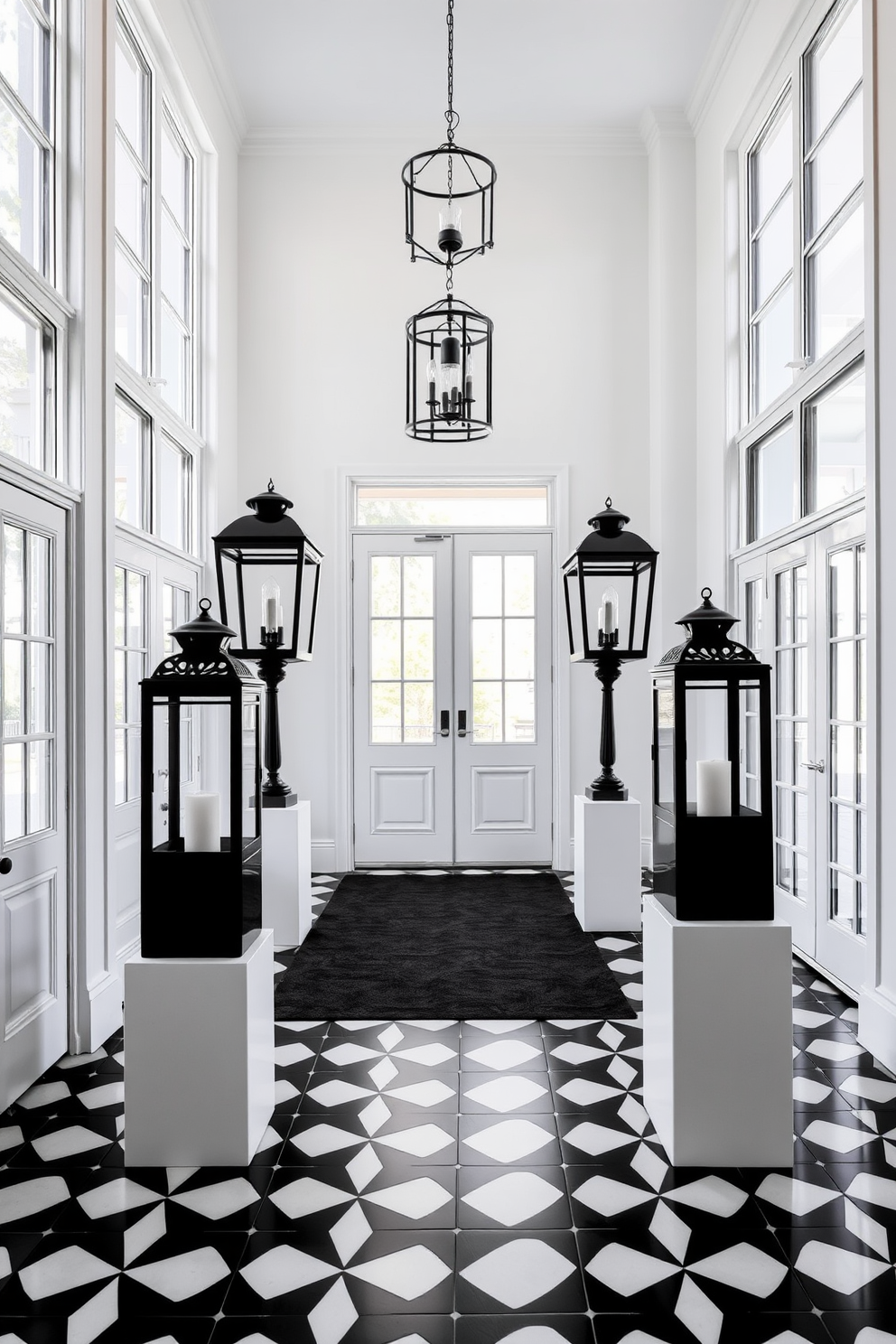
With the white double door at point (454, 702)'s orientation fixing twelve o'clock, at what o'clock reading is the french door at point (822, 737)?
The french door is roughly at 11 o'clock from the white double door.

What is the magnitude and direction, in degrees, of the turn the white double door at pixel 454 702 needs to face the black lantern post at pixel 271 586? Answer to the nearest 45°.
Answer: approximately 45° to its right

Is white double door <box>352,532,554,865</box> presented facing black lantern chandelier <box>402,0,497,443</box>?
yes

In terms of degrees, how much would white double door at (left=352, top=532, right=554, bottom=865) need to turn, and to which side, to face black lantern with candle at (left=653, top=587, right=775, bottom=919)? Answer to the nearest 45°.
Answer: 0° — it already faces it

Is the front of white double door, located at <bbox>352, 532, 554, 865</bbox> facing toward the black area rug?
yes

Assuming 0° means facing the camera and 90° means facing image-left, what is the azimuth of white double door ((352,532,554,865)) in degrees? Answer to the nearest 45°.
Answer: approximately 0°

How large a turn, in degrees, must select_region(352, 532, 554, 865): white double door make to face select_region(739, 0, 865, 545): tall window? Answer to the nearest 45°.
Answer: approximately 45° to its left

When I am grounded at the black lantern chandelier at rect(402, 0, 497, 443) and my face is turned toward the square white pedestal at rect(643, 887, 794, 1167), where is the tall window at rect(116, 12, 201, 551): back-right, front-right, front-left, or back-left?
back-right

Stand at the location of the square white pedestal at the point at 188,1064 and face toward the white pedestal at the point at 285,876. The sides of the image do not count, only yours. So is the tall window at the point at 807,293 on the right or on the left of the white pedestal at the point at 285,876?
right
